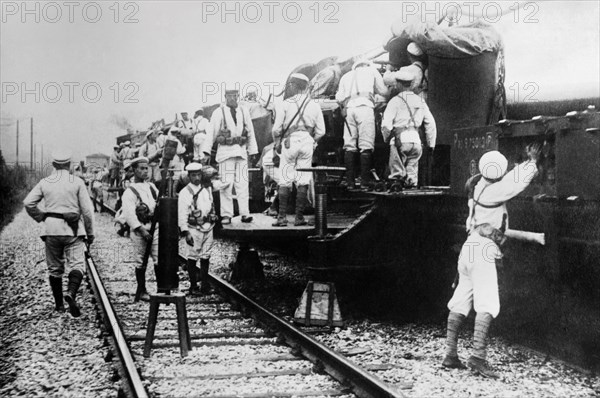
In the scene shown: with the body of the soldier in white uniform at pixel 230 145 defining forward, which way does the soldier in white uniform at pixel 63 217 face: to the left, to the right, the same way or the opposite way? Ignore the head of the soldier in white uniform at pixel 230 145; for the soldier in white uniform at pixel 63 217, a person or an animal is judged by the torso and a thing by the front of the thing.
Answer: the opposite way

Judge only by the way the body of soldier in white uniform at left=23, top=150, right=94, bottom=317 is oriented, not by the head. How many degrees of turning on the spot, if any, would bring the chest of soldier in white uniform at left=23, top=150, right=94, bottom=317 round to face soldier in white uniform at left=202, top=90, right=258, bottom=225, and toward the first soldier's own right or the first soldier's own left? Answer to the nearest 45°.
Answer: approximately 90° to the first soldier's own right

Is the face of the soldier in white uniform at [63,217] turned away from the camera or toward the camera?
away from the camera

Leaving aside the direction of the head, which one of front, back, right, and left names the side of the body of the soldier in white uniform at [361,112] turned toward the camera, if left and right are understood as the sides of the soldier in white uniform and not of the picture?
back

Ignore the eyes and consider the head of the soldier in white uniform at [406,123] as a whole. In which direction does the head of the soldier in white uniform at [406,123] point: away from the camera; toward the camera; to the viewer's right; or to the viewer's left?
away from the camera

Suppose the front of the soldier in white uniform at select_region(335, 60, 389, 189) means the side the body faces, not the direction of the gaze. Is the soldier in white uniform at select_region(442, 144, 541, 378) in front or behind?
behind

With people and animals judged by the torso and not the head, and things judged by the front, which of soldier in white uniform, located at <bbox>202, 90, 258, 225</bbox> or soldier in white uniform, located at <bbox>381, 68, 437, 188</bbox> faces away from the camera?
soldier in white uniform, located at <bbox>381, 68, 437, 188</bbox>

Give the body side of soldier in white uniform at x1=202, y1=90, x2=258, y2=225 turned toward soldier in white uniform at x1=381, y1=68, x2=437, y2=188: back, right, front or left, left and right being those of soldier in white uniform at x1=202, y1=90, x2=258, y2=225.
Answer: left

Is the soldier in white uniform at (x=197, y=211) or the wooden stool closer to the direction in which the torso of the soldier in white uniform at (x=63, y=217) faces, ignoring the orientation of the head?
the soldier in white uniform

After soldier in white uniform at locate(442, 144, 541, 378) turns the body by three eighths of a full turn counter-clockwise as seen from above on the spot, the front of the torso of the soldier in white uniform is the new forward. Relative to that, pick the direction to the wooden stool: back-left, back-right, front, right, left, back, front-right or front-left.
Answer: front

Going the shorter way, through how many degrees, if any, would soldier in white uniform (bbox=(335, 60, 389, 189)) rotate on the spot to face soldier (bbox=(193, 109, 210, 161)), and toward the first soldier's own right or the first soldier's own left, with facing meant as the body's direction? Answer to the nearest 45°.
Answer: approximately 45° to the first soldier's own left

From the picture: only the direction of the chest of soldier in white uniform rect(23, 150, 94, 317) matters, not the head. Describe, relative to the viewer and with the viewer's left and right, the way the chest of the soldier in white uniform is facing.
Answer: facing away from the viewer

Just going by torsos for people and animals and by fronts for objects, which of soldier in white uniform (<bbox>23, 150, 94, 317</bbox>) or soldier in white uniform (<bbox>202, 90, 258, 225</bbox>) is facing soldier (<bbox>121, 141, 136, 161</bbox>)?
soldier in white uniform (<bbox>23, 150, 94, 317</bbox>)

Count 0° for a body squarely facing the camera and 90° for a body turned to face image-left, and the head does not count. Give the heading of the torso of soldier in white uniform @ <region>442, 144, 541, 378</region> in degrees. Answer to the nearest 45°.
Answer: approximately 225°
